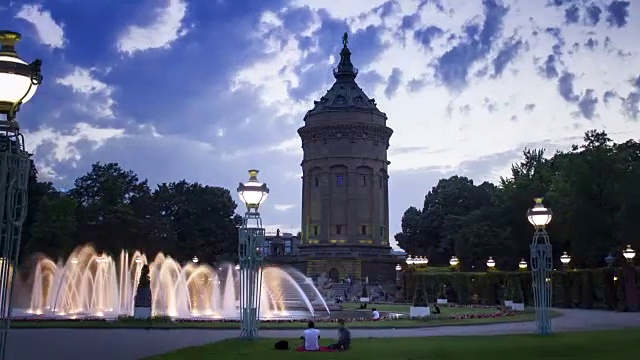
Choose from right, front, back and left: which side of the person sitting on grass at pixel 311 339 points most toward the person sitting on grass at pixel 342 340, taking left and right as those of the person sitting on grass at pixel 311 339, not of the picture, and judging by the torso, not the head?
right

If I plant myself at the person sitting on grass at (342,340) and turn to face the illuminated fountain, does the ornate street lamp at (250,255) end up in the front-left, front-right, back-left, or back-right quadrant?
front-left

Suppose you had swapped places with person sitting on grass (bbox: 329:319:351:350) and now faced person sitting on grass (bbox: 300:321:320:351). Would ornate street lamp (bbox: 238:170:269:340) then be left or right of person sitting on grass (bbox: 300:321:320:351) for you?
right

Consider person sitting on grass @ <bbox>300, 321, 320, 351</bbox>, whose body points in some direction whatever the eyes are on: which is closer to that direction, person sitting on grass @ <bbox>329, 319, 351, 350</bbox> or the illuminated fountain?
the illuminated fountain

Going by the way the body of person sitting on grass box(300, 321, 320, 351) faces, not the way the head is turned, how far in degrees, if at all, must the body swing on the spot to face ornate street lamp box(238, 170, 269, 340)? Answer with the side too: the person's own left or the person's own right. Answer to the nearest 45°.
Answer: approximately 45° to the person's own left

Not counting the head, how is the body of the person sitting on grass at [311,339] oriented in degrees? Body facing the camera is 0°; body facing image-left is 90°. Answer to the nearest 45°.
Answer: approximately 180°
